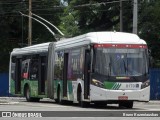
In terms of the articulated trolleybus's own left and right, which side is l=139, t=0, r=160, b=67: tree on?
on its left

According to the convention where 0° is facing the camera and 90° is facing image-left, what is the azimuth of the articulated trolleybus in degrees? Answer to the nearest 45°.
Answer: approximately 315°
